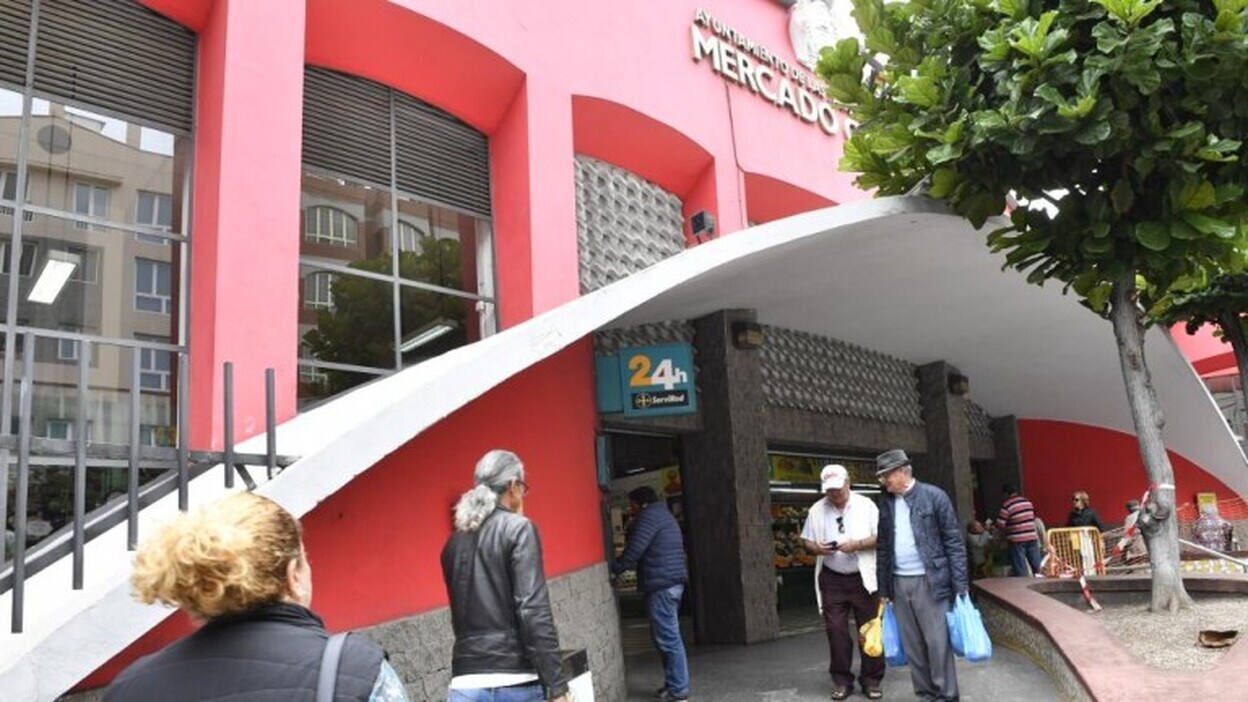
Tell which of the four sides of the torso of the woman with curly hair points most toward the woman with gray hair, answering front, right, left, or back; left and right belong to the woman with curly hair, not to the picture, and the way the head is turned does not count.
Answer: front

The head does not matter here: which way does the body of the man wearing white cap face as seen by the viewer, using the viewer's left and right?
facing the viewer

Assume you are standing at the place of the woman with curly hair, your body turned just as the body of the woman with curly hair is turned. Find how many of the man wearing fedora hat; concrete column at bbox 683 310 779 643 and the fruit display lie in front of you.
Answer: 3

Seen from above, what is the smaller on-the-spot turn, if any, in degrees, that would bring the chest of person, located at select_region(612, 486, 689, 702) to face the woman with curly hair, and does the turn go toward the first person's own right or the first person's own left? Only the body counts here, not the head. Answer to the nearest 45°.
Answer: approximately 90° to the first person's own left

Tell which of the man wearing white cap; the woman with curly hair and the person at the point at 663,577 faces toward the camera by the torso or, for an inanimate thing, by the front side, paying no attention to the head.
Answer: the man wearing white cap

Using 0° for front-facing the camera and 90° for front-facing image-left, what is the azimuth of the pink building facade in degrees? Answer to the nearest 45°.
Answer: approximately 315°

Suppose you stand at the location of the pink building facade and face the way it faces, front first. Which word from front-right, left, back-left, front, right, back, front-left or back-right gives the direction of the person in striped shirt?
left

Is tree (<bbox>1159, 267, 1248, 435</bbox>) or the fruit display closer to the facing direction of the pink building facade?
the tree

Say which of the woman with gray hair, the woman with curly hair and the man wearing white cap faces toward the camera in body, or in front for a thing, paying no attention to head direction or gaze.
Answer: the man wearing white cap

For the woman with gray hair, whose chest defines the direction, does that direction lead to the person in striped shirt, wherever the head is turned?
yes

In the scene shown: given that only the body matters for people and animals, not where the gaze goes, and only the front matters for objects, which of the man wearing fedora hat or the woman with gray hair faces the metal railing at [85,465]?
the man wearing fedora hat

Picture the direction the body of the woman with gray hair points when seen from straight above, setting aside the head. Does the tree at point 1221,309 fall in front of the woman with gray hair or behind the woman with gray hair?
in front

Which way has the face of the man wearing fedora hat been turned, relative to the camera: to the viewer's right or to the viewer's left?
to the viewer's left

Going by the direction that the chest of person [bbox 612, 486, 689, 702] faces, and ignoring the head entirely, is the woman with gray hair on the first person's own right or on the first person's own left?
on the first person's own left

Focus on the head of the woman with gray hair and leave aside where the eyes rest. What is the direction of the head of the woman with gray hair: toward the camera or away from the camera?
away from the camera

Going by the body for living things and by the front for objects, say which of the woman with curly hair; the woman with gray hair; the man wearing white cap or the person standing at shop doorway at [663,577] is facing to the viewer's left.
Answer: the person standing at shop doorway
